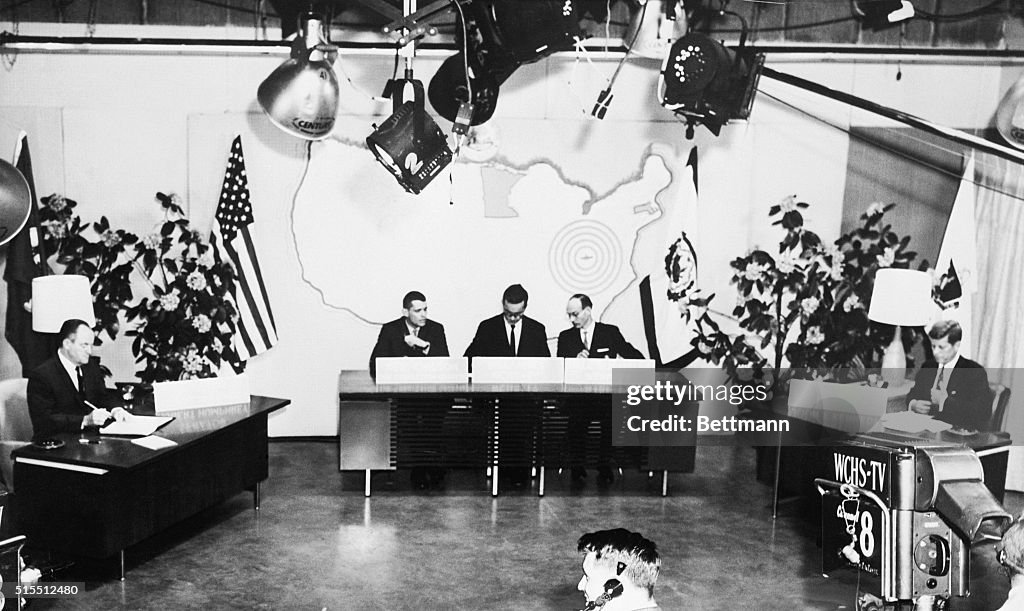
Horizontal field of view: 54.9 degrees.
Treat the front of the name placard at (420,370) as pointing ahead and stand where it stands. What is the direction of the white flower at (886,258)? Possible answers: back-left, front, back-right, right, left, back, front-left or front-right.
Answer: left

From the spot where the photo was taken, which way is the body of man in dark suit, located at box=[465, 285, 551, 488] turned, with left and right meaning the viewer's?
facing the viewer

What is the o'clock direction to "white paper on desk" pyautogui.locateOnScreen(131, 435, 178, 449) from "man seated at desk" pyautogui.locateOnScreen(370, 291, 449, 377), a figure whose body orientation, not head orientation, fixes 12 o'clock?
The white paper on desk is roughly at 1 o'clock from the man seated at desk.

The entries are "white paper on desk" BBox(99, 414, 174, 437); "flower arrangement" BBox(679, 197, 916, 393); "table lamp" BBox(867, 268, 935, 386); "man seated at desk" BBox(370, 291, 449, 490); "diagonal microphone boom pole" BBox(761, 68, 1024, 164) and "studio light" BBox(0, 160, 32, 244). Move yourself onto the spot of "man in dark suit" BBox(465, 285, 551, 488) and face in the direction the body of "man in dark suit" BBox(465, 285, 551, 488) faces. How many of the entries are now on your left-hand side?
3

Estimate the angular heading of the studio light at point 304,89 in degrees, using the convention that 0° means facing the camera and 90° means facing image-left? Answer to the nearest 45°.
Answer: approximately 135°

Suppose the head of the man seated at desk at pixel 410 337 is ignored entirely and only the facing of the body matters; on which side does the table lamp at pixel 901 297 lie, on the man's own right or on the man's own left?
on the man's own left

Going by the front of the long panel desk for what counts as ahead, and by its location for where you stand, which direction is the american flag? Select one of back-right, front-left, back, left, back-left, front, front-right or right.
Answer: back-right

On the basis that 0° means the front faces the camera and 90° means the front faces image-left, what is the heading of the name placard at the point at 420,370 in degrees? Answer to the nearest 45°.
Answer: approximately 0°

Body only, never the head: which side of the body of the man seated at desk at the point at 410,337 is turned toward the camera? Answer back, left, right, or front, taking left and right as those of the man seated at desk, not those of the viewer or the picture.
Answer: front

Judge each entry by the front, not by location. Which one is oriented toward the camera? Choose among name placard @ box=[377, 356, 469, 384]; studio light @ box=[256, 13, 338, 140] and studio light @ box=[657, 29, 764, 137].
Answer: the name placard

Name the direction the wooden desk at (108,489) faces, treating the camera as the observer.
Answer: facing the viewer and to the right of the viewer

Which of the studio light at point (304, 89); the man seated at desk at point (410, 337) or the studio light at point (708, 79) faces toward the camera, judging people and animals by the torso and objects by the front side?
the man seated at desk

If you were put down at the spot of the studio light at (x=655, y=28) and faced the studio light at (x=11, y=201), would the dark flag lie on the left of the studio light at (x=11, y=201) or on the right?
right
